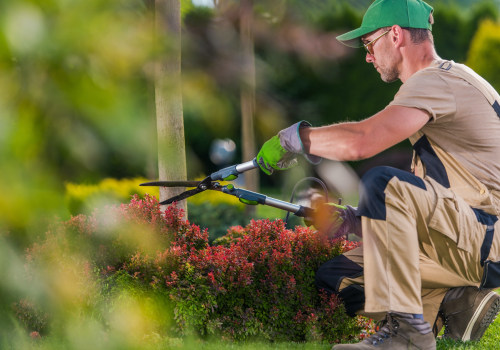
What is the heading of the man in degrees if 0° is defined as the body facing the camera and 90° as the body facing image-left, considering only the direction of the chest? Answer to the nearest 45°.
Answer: approximately 90°

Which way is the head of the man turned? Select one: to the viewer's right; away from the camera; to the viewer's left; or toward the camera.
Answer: to the viewer's left

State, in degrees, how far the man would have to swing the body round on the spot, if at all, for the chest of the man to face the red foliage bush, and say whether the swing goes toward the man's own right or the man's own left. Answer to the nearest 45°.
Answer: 0° — they already face it
